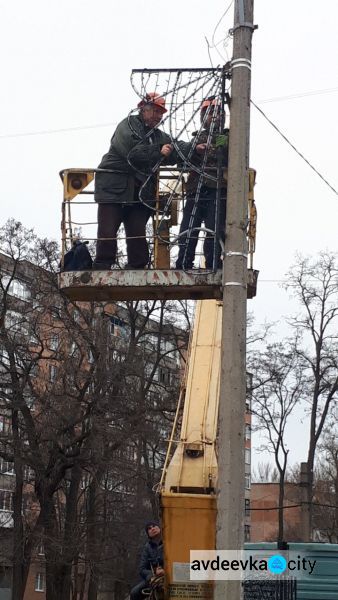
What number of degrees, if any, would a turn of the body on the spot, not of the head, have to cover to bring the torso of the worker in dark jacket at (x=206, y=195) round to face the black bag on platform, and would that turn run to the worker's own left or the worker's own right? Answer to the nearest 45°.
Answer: approximately 45° to the worker's own right

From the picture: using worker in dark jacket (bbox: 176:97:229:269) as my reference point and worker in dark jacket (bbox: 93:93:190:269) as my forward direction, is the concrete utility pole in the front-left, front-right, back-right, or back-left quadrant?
back-left

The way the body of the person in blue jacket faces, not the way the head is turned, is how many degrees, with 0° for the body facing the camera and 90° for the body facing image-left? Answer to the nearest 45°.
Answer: approximately 315°

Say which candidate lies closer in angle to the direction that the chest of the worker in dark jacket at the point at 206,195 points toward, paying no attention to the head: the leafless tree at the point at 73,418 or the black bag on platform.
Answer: the black bag on platform

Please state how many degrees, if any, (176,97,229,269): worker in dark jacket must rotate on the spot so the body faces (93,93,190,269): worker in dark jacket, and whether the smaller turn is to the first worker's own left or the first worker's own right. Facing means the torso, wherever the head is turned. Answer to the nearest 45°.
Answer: approximately 45° to the first worker's own right
